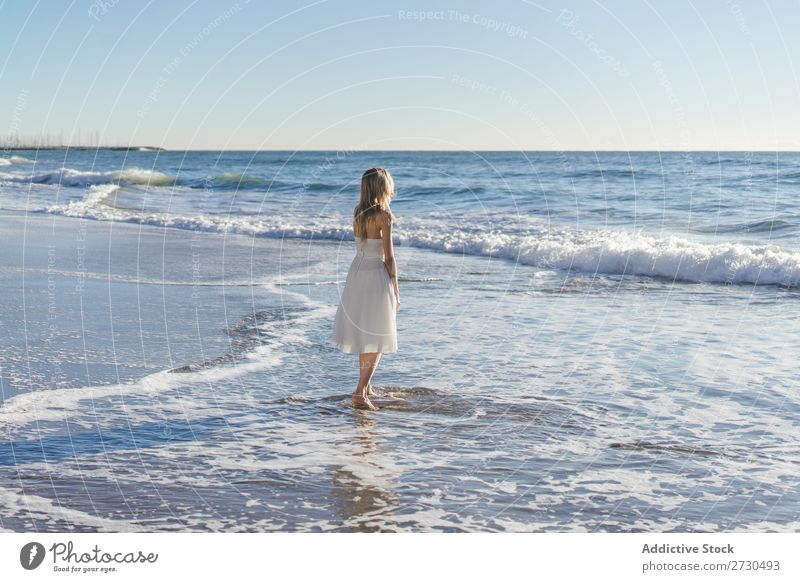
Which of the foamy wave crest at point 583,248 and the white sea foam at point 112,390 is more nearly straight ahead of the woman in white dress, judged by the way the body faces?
the foamy wave crest

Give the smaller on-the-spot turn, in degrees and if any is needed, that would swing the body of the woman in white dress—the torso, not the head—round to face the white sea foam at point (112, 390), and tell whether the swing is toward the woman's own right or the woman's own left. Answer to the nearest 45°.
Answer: approximately 135° to the woman's own left

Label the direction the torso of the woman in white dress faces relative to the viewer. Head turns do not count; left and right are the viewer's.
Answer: facing away from the viewer and to the right of the viewer
